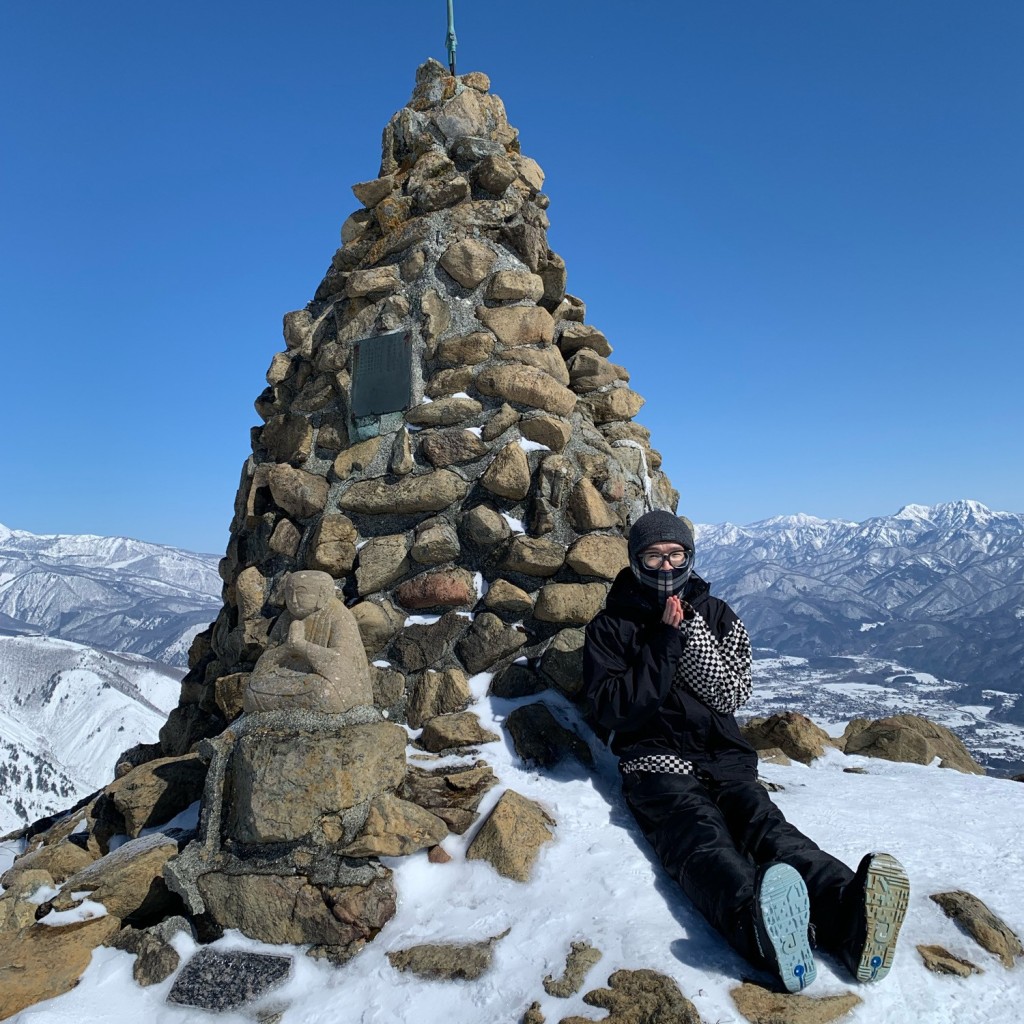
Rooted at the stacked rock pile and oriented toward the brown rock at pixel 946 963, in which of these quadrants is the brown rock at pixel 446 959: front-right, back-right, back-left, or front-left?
front-right

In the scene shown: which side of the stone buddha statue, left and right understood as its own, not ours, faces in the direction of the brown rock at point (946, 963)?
left

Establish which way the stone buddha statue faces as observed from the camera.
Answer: facing the viewer and to the left of the viewer

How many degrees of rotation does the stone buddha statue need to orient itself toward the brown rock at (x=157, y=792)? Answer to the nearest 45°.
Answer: approximately 90° to its right

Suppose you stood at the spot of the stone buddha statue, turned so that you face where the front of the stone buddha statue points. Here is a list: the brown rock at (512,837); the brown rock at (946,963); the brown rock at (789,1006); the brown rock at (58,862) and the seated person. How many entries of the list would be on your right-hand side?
1

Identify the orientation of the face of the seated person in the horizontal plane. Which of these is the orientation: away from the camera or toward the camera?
toward the camera

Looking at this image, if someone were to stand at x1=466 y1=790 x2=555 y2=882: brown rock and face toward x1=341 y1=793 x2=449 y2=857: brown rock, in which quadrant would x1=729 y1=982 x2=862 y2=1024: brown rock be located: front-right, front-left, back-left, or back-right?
back-left

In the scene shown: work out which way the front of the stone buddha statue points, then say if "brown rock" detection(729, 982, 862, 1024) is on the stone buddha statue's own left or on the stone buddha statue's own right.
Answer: on the stone buddha statue's own left

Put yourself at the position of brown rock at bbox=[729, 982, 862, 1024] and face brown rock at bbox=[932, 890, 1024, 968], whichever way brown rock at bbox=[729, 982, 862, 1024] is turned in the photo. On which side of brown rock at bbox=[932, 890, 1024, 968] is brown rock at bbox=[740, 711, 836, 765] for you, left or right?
left

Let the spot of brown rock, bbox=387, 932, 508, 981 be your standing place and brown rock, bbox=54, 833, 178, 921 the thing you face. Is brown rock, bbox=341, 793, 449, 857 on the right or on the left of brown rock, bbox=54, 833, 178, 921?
right

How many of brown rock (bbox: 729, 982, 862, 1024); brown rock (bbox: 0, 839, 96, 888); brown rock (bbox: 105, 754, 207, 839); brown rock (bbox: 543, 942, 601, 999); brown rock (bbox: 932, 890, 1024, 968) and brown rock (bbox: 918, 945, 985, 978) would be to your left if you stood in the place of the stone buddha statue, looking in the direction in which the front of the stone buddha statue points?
4

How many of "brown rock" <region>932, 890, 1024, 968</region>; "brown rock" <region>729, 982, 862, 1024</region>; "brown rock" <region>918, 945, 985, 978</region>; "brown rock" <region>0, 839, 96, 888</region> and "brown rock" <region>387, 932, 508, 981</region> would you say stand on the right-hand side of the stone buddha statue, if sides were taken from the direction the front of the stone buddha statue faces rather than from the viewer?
1
